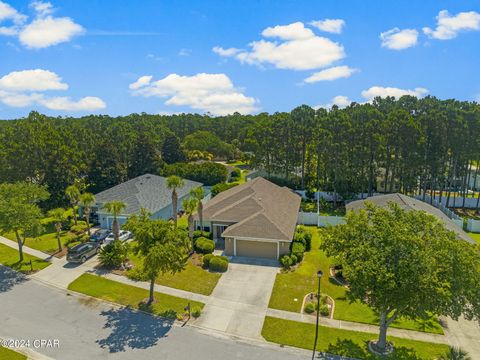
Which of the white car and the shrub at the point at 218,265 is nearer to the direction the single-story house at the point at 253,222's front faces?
the shrub

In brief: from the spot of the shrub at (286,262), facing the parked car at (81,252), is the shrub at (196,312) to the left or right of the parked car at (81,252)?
left

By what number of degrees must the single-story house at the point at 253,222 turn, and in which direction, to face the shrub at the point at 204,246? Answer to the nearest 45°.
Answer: approximately 45° to its right

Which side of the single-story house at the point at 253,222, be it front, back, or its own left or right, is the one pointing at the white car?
right

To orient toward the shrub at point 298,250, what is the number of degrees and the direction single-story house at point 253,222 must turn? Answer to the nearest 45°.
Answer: approximately 45° to its left

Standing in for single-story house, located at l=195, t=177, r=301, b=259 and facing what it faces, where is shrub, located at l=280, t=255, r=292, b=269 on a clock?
The shrub is roughly at 11 o'clock from the single-story house.

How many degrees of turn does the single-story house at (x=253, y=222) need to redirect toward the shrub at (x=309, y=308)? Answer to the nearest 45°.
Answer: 0° — it already faces it

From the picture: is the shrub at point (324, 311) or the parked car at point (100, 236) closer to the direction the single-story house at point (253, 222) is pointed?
the shrub

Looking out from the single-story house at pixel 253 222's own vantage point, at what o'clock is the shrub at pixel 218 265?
The shrub is roughly at 1 o'clock from the single-story house.

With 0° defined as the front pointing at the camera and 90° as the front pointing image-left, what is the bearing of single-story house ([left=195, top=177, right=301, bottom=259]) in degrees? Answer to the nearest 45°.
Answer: approximately 0°

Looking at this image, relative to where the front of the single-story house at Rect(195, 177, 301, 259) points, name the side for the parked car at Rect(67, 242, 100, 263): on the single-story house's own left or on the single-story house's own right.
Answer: on the single-story house's own right

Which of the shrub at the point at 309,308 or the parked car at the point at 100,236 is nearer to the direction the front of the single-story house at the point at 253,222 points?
the shrub
